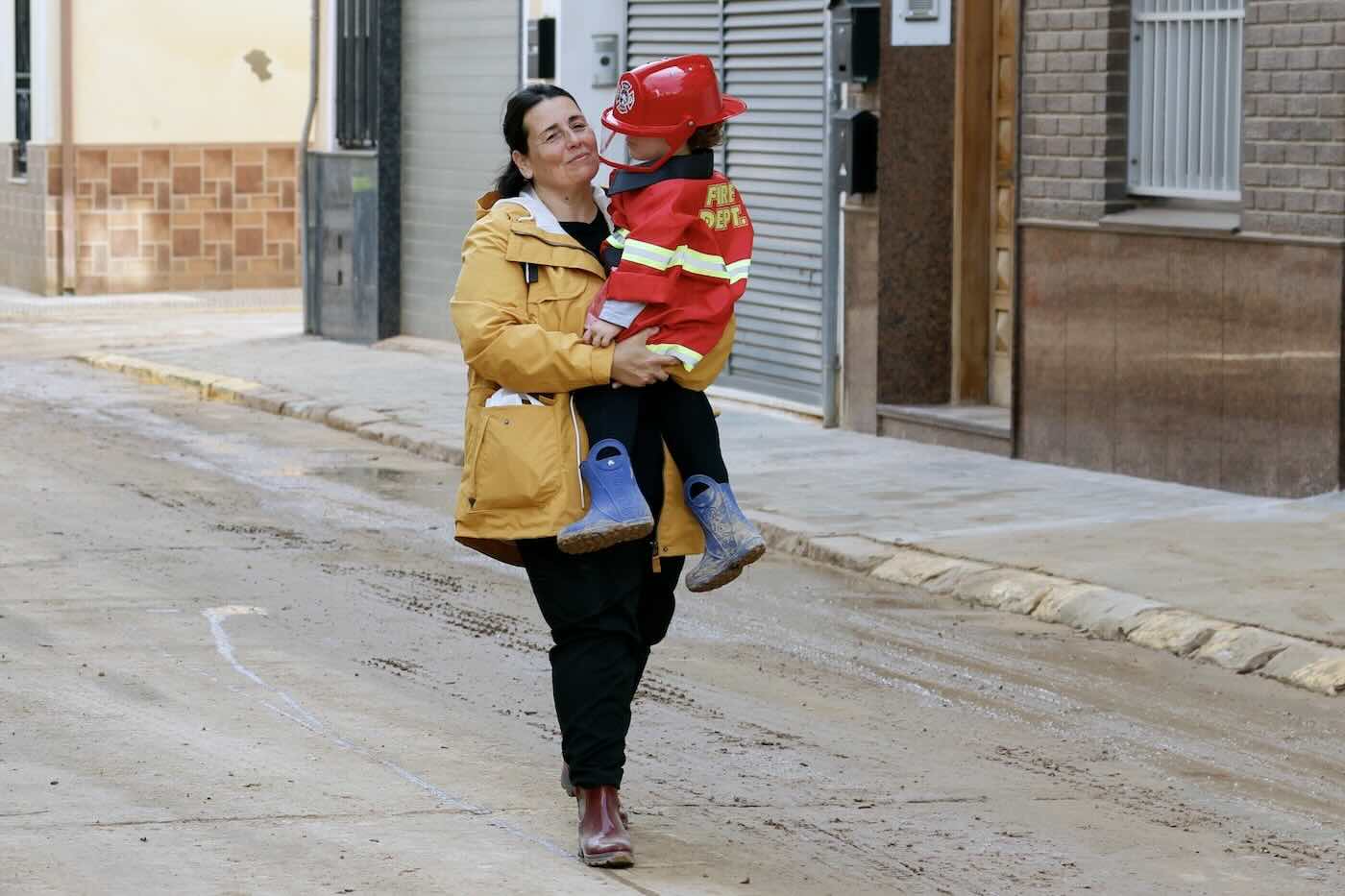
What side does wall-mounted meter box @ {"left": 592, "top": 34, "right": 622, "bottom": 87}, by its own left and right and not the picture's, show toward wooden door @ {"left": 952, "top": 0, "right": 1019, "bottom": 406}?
left

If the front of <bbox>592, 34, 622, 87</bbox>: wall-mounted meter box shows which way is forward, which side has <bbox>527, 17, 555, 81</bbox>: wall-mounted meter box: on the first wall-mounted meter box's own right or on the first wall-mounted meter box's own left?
on the first wall-mounted meter box's own right

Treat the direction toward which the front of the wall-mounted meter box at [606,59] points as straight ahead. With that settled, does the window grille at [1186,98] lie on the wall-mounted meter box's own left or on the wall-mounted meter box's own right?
on the wall-mounted meter box's own left

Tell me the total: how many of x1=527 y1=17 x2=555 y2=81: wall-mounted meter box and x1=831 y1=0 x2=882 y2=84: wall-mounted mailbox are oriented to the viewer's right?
0

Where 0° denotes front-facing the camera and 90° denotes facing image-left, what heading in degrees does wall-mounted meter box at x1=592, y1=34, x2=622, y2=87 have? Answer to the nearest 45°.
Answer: approximately 45°

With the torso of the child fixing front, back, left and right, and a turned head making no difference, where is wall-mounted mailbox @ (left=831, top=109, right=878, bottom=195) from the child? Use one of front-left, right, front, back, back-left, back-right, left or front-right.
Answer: right

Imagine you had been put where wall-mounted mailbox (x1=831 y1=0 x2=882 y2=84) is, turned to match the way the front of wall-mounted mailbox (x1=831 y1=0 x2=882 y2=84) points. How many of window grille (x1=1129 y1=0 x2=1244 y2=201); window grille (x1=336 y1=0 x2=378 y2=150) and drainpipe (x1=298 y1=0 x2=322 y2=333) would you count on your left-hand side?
1

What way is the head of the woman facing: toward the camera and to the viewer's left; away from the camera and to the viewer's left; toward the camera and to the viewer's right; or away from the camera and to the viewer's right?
toward the camera and to the viewer's right

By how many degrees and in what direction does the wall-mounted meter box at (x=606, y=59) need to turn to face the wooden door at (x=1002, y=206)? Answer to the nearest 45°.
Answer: approximately 90° to its left

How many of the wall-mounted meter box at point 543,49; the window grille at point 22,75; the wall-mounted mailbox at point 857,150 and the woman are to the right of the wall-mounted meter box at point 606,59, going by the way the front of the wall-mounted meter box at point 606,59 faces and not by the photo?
2

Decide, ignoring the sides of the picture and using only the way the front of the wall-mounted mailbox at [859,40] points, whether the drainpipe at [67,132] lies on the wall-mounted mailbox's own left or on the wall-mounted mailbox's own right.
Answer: on the wall-mounted mailbox's own right
